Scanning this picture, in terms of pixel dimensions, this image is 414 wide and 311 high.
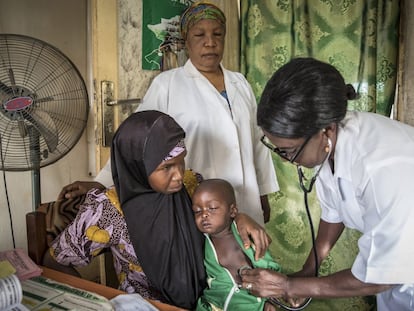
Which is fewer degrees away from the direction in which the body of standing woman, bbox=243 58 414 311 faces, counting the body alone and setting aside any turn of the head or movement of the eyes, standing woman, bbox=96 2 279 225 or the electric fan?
the electric fan

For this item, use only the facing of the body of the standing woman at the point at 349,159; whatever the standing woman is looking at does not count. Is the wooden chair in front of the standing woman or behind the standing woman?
in front

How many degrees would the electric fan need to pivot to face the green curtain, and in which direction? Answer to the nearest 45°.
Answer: approximately 135° to its left

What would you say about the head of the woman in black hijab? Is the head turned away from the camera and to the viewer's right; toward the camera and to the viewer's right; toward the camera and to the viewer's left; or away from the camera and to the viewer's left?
toward the camera and to the viewer's right

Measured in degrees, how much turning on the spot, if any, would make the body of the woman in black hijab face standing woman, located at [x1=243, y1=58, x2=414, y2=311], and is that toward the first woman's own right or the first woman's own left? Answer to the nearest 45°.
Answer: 0° — they already face them

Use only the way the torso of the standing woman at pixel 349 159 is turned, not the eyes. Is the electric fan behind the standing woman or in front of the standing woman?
in front

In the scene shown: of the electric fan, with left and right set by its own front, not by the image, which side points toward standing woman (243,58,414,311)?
left

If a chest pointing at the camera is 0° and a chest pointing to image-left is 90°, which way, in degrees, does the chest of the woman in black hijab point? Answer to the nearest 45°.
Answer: approximately 315°

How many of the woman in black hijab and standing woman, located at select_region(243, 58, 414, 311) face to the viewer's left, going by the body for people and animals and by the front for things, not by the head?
1

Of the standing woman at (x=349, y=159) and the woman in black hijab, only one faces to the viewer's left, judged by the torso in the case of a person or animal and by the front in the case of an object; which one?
the standing woman

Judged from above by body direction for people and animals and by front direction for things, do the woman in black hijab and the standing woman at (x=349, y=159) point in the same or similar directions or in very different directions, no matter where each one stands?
very different directions

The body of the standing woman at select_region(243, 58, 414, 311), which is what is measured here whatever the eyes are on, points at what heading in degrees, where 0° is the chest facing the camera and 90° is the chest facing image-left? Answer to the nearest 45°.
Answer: approximately 90°
